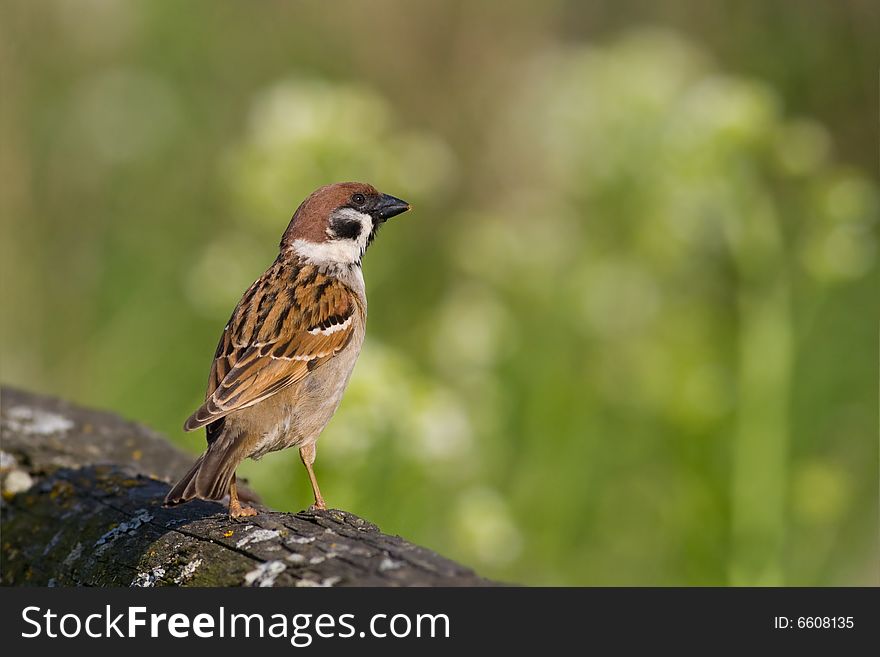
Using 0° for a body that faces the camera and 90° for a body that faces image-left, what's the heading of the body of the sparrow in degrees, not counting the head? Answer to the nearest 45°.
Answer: approximately 225°
